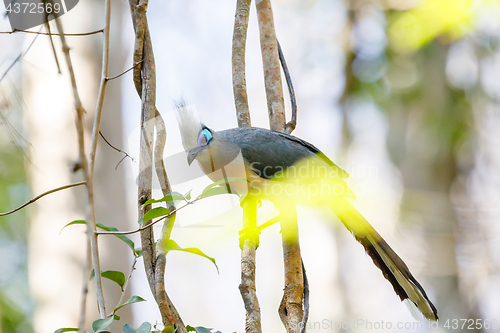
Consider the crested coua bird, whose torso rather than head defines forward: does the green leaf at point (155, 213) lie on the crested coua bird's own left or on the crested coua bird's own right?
on the crested coua bird's own left

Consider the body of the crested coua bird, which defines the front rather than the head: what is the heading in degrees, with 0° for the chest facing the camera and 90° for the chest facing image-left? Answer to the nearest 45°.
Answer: approximately 90°

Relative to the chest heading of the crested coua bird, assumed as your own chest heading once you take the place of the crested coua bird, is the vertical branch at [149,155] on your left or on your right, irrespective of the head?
on your left
